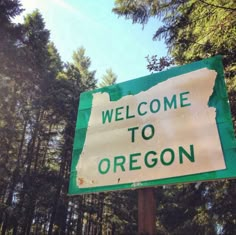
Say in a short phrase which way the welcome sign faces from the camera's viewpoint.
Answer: facing the viewer and to the left of the viewer
